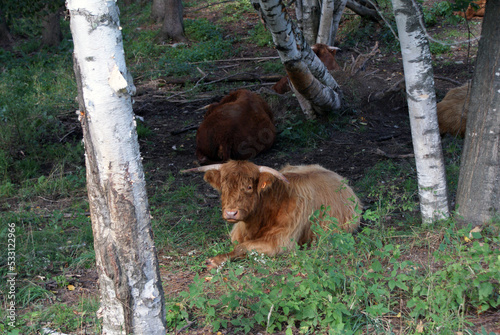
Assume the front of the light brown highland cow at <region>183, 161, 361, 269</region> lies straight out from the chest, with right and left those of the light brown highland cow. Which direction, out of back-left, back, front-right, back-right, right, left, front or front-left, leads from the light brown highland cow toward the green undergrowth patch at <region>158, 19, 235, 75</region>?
back-right

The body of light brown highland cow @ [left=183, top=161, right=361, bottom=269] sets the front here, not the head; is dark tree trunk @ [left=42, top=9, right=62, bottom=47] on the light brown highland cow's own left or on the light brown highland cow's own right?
on the light brown highland cow's own right

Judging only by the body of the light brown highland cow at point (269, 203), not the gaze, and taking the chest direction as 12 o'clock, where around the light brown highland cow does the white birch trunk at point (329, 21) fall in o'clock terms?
The white birch trunk is roughly at 5 o'clock from the light brown highland cow.

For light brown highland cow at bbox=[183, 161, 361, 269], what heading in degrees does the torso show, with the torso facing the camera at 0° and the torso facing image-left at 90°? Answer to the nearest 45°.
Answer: approximately 45°

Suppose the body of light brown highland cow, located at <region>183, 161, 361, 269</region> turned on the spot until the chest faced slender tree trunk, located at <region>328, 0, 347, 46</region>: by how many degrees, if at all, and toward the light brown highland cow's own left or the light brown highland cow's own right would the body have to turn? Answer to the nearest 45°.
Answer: approximately 135° to the light brown highland cow's own right

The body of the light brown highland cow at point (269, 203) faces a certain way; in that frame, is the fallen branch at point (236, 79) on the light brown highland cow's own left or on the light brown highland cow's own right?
on the light brown highland cow's own right

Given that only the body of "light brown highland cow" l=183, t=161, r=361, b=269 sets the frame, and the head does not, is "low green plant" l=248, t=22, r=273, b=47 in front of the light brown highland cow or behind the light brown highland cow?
behind

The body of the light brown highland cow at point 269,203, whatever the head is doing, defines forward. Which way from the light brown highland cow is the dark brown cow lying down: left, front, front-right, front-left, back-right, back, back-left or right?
back-right

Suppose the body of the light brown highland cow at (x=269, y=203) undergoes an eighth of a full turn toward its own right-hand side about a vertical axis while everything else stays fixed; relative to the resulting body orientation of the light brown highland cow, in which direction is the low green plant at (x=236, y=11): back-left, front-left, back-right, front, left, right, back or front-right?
right

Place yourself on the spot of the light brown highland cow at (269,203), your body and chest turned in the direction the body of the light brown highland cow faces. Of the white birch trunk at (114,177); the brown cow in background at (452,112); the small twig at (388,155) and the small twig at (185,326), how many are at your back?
2

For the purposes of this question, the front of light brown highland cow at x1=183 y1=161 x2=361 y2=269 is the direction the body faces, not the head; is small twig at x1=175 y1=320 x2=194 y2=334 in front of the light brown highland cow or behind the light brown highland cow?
in front

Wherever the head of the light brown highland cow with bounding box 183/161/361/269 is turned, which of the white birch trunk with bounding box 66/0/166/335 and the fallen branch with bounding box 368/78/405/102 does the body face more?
the white birch trunk
